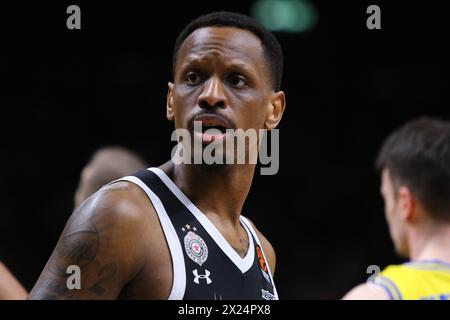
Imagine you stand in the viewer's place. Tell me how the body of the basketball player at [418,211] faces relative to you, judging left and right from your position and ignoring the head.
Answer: facing away from the viewer and to the left of the viewer

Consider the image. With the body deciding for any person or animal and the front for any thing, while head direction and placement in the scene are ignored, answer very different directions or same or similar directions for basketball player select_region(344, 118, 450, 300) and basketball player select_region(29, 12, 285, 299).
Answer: very different directions

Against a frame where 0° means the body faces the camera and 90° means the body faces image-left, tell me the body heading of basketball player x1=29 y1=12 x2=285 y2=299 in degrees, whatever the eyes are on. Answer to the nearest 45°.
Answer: approximately 315°

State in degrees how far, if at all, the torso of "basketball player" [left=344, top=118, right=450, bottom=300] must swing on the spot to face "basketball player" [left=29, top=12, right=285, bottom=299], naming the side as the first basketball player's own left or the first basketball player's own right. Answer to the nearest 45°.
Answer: approximately 45° to the first basketball player's own left
